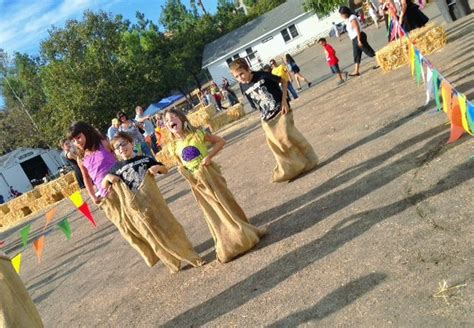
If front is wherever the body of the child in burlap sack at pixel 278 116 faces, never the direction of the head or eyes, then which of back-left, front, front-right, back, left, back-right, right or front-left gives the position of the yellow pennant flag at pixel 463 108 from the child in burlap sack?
left

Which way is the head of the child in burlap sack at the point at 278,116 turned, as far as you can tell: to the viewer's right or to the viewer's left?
to the viewer's left

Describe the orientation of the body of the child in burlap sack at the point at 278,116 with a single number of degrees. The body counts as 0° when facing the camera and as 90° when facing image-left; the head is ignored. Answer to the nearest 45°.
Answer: approximately 45°

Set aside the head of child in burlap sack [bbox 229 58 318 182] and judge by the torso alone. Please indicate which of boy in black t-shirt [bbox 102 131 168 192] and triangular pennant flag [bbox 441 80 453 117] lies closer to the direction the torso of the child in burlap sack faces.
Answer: the boy in black t-shirt

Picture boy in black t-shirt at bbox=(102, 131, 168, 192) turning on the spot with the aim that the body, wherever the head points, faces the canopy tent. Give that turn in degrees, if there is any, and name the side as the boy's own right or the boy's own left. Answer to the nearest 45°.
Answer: approximately 180°

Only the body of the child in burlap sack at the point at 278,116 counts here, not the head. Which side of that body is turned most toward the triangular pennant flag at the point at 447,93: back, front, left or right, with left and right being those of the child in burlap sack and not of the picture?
left

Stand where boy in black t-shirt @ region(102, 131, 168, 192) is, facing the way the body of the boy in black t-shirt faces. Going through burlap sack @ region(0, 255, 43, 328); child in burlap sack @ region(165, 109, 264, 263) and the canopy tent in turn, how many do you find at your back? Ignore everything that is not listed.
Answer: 1

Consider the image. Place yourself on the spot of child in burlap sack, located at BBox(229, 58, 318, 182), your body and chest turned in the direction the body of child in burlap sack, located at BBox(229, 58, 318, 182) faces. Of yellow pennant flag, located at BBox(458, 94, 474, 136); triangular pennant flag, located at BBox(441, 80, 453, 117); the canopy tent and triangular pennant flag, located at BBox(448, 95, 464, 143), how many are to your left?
3

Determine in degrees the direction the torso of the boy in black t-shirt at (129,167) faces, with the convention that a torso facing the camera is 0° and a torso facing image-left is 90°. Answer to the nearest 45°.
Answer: approximately 0°

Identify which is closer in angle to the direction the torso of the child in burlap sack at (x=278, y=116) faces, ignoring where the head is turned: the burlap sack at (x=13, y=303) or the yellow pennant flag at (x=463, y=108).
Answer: the burlap sack

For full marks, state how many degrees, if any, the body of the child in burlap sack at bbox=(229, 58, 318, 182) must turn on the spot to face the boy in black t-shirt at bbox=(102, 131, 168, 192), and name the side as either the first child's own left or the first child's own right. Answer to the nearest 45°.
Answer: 0° — they already face them

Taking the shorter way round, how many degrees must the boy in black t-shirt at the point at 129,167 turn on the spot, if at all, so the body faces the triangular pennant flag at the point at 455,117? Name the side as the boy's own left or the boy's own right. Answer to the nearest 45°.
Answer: approximately 45° to the boy's own left

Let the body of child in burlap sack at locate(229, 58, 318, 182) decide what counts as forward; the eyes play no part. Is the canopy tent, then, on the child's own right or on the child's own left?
on the child's own right

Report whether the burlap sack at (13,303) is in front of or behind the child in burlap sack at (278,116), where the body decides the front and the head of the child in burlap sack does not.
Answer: in front
